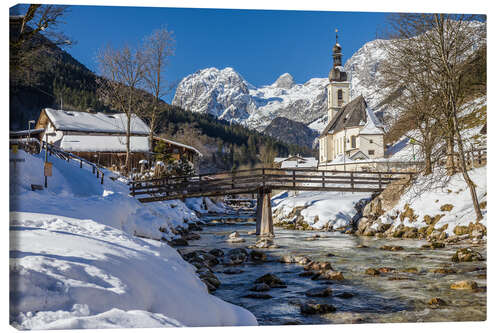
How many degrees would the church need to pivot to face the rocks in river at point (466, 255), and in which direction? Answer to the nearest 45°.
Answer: approximately 135° to its left

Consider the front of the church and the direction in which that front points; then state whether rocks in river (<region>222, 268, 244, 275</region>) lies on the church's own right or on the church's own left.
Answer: on the church's own left

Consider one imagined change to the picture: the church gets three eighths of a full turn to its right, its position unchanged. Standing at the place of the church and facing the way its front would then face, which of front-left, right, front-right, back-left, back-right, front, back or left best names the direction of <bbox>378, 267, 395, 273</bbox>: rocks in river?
right

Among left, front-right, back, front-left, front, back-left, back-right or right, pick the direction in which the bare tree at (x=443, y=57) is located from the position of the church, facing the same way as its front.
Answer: back-left

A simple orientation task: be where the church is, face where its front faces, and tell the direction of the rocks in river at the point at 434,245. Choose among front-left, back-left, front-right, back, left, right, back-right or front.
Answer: back-left

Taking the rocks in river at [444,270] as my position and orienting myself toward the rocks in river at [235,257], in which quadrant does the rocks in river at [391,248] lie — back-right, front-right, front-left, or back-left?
front-right

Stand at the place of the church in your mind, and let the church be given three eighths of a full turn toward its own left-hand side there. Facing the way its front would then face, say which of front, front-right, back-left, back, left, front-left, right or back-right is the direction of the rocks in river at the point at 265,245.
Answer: back-right

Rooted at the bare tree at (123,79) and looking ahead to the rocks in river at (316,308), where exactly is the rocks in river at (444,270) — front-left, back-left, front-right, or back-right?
front-left
